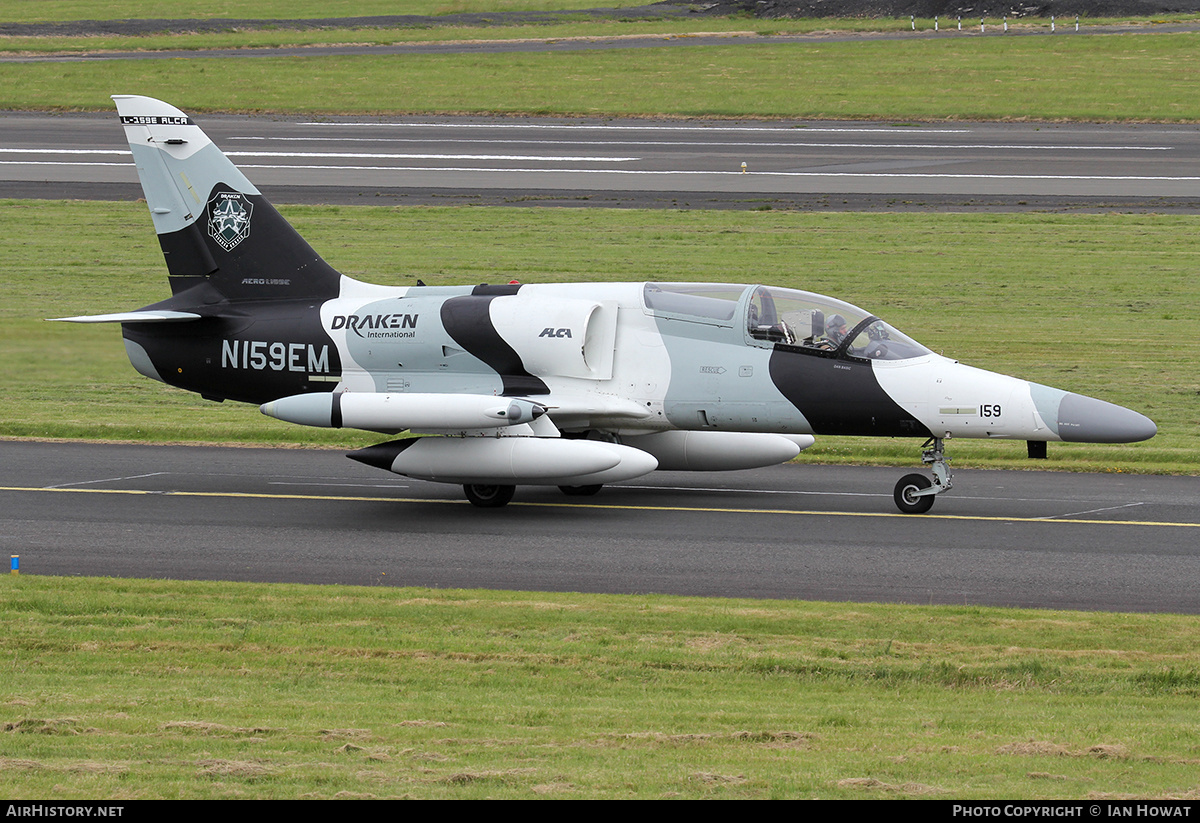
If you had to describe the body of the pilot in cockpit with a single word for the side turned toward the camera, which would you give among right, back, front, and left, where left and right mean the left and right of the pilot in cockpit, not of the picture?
right
